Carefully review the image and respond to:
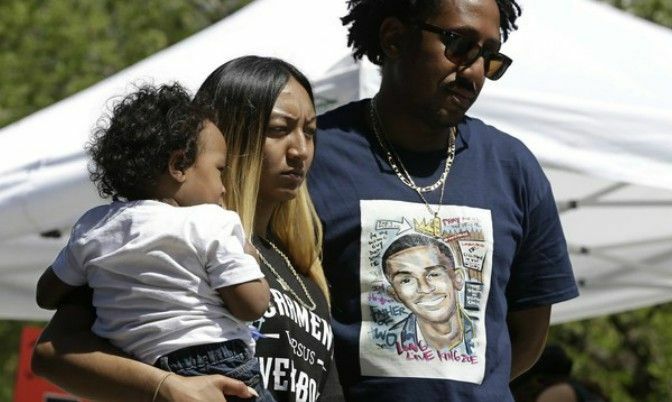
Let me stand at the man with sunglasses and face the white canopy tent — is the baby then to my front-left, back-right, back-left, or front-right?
back-left

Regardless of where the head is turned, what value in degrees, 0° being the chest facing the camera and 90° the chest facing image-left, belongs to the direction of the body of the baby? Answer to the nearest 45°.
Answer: approximately 225°

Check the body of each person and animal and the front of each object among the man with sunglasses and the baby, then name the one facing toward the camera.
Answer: the man with sunglasses

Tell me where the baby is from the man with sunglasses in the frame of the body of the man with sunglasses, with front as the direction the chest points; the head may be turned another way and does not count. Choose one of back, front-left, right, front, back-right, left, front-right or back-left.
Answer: front-right

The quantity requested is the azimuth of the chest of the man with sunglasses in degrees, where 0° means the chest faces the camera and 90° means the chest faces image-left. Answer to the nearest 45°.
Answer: approximately 0°

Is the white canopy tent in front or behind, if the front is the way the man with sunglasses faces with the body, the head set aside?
behind

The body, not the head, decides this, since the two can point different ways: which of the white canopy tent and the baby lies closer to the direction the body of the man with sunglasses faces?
the baby

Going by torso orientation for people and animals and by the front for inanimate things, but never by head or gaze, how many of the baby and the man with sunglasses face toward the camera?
1

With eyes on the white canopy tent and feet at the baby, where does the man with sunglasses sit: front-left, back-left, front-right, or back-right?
front-right
